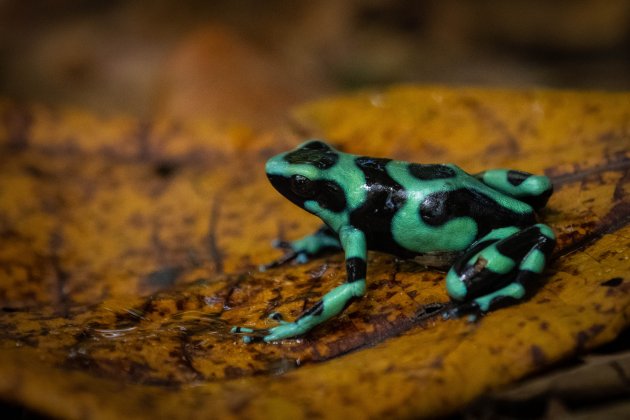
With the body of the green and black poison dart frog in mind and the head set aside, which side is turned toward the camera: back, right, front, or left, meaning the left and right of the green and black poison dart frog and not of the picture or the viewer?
left
